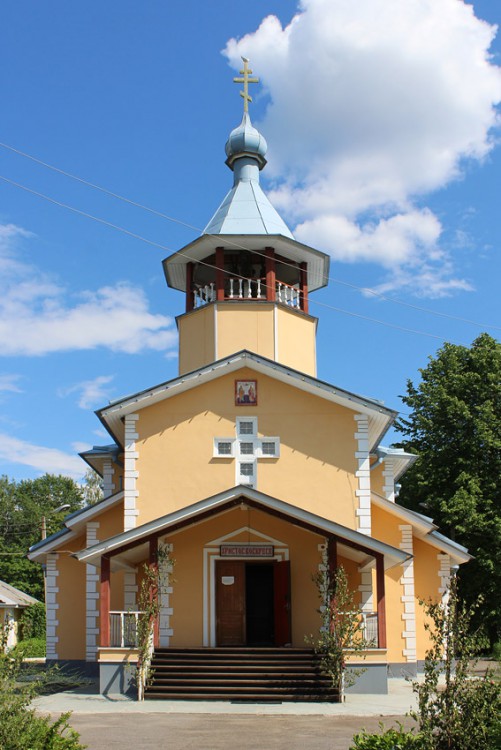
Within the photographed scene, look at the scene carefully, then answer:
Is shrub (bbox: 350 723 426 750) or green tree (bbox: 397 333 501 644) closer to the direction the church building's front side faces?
the shrub

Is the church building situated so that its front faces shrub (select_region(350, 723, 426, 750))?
yes

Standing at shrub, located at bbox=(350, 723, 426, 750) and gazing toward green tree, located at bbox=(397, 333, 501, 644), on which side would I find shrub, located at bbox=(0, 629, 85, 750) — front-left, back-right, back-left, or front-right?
back-left

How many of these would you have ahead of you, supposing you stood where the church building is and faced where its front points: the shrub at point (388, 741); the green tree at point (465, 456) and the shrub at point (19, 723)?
2

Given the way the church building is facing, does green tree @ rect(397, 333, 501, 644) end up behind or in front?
behind

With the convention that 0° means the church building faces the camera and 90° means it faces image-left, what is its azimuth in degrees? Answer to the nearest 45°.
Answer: approximately 0°

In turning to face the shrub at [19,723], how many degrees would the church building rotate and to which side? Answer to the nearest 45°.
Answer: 0° — it already faces it
